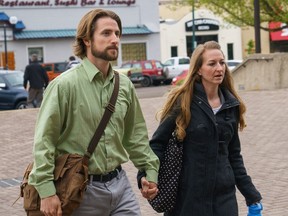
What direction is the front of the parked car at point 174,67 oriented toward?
to the viewer's left

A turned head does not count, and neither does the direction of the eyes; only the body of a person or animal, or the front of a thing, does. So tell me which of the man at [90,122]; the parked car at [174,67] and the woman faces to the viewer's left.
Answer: the parked car

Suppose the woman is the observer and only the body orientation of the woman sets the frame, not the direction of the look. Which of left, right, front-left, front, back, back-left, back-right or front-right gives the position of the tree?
back-left

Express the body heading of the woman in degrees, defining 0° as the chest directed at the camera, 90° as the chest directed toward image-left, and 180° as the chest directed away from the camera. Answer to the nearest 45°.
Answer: approximately 315°

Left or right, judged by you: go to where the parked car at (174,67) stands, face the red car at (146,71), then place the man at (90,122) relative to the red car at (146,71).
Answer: left

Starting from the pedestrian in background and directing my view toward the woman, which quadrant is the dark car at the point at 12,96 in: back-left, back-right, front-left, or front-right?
back-right

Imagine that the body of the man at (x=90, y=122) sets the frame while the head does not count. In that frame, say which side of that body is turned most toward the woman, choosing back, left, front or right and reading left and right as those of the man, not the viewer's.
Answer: left

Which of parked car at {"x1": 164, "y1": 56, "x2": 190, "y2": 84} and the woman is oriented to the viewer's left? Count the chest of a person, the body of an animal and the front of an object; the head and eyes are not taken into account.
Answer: the parked car

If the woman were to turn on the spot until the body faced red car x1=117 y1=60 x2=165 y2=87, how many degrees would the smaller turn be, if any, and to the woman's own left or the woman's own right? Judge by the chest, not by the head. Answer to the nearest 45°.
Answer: approximately 135° to the woman's own left

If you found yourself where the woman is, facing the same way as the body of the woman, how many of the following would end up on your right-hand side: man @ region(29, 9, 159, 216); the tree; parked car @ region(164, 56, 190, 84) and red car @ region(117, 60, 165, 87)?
1

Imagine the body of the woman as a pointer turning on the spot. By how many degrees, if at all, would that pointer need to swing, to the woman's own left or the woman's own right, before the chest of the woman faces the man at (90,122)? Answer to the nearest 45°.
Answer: approximately 90° to the woman's own right
